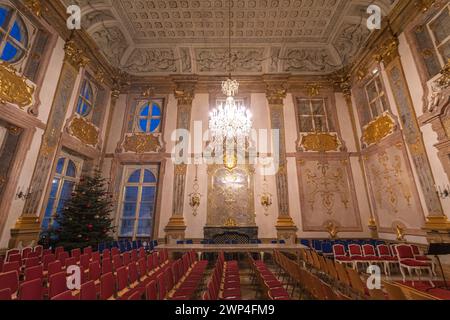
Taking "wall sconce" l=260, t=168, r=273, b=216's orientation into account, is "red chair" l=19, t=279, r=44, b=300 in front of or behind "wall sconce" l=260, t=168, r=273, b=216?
in front

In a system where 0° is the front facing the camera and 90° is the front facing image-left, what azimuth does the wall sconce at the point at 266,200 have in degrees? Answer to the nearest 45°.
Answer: approximately 0°

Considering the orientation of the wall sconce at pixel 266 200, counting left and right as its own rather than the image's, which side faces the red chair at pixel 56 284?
front

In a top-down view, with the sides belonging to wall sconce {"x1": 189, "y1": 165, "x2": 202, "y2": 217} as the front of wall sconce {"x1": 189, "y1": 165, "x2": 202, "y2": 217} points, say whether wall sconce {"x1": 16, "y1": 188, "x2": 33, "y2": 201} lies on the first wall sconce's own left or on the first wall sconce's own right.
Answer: on the first wall sconce's own right

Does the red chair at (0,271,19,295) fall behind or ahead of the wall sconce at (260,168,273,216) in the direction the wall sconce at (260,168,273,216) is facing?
ahead

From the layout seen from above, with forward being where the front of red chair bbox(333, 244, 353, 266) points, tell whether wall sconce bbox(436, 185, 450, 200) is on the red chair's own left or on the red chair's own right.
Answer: on the red chair's own left

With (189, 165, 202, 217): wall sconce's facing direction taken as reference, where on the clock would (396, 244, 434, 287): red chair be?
The red chair is roughly at 10 o'clock from the wall sconce.

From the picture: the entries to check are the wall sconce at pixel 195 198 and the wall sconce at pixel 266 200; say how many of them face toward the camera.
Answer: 2

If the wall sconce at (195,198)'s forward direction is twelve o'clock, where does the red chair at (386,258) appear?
The red chair is roughly at 10 o'clock from the wall sconce.
